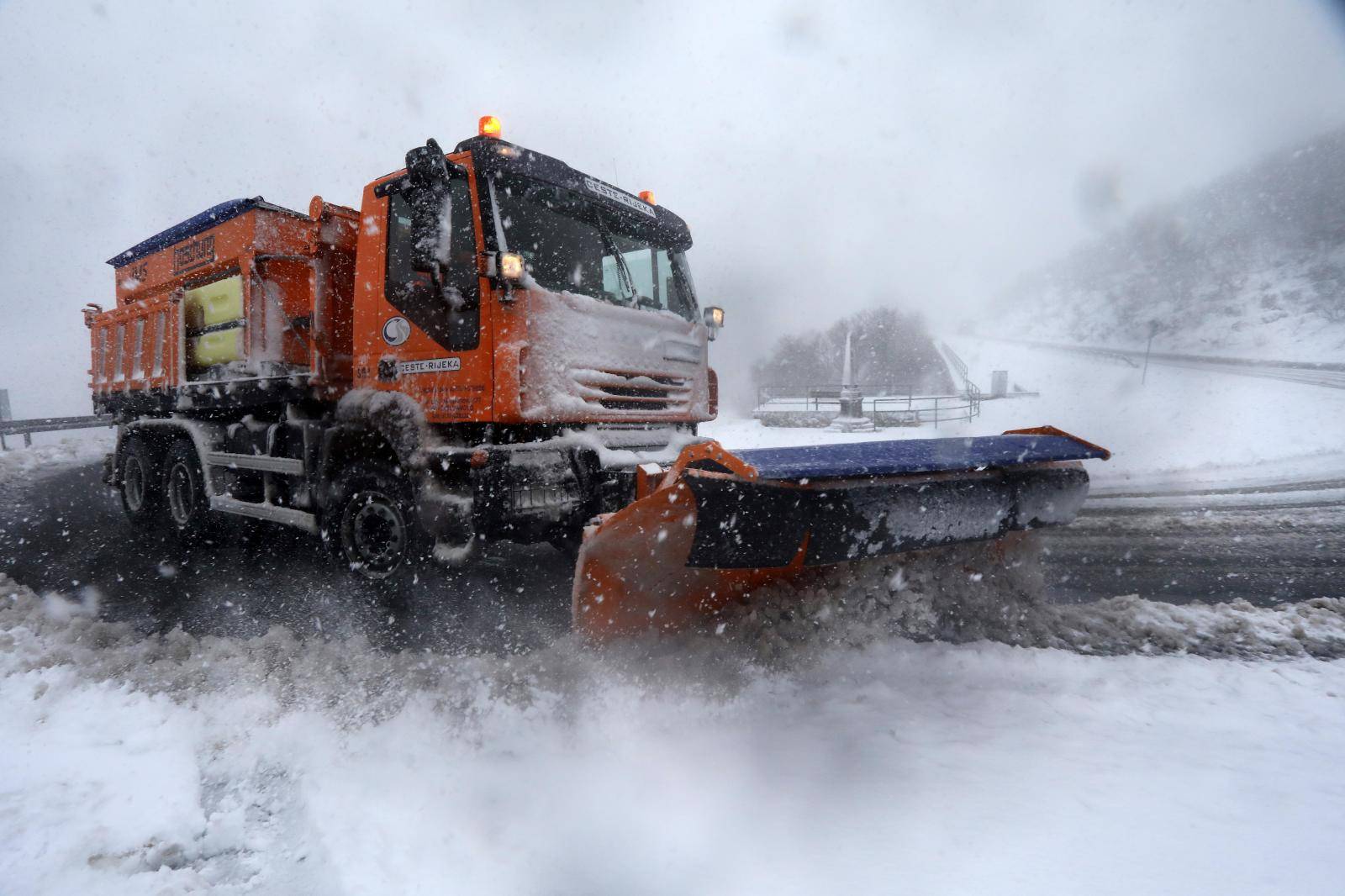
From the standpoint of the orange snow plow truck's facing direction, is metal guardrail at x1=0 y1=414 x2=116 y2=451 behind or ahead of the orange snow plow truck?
behind

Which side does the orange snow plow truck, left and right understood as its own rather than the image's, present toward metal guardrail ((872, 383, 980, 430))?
left

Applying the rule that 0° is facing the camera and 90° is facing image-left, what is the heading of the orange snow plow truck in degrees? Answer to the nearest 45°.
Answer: approximately 315°

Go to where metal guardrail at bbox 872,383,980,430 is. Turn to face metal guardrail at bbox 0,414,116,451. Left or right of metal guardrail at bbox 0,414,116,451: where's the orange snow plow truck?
left

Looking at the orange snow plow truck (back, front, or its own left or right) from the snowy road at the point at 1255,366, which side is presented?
left
